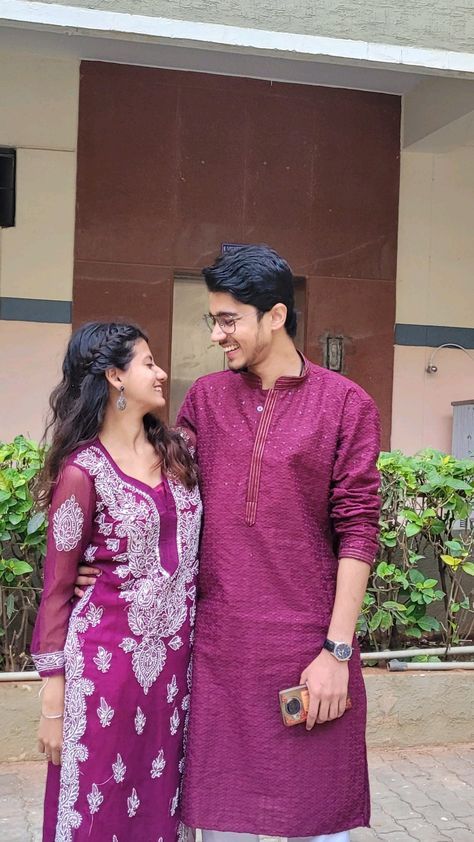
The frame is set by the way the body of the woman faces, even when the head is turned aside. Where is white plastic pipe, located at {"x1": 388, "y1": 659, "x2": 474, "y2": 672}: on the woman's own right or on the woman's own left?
on the woman's own left

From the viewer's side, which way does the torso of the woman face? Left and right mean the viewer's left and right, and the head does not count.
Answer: facing the viewer and to the right of the viewer

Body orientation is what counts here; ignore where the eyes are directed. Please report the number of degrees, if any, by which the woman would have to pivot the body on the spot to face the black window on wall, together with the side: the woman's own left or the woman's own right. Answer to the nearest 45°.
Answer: approximately 135° to the woman's own left

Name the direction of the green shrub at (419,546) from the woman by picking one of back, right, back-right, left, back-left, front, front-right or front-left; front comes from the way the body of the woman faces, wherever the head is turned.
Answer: left

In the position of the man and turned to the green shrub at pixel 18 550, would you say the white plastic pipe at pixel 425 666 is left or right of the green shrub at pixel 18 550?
right

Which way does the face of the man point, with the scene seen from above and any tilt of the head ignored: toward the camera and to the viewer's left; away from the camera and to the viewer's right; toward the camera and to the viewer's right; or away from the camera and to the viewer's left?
toward the camera and to the viewer's left

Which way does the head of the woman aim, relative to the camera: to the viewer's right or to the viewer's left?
to the viewer's right

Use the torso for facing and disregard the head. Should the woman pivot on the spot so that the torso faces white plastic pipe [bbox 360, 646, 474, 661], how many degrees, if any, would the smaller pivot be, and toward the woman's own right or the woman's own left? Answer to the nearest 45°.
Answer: approximately 90° to the woman's own left
